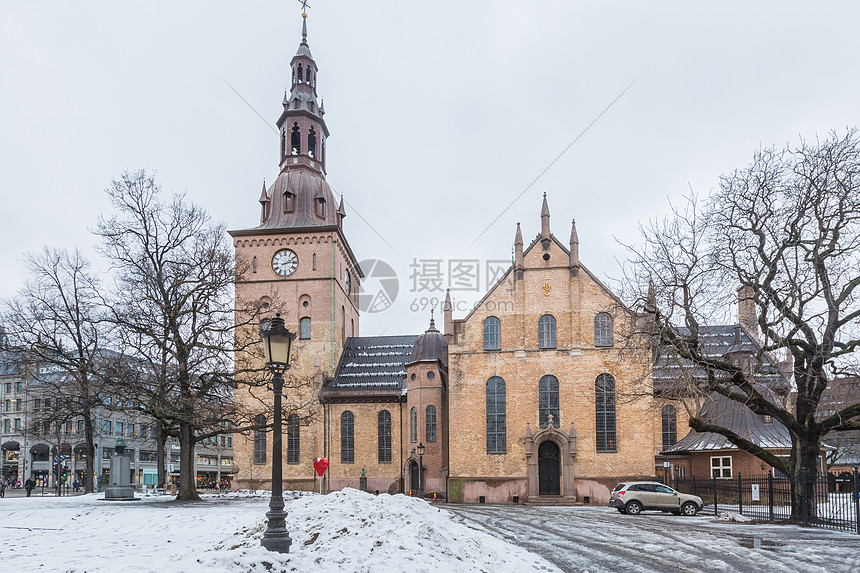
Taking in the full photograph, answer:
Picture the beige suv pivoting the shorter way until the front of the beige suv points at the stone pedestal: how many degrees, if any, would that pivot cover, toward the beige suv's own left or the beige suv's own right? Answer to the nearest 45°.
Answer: approximately 180°

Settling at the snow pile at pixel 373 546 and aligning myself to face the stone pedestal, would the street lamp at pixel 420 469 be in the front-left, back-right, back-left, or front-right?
front-right

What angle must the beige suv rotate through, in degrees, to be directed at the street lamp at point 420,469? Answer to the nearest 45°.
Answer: approximately 135° to its left

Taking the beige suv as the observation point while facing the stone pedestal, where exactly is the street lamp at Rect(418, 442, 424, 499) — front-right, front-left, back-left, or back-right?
front-right

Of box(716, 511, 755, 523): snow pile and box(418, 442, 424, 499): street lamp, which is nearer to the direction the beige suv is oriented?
the snow pile

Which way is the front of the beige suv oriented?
to the viewer's right

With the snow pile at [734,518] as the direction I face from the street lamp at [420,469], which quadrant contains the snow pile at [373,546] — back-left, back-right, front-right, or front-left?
front-right
